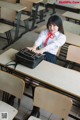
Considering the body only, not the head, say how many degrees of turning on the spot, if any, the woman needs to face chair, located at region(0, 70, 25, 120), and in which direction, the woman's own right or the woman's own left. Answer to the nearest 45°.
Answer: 0° — they already face it

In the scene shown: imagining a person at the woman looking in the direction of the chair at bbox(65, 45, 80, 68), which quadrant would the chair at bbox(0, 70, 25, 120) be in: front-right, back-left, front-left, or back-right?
back-right

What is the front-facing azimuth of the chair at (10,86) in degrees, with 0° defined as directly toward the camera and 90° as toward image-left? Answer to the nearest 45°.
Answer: approximately 45°

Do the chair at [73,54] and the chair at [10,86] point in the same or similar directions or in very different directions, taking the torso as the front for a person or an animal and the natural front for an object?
same or similar directions

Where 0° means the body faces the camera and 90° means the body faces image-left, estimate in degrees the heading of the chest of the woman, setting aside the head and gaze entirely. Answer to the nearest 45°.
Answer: approximately 45°

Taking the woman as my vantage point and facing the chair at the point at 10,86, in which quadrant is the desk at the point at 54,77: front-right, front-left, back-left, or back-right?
front-left

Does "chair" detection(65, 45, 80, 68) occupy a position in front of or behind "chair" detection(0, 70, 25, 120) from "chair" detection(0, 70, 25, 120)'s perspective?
behind

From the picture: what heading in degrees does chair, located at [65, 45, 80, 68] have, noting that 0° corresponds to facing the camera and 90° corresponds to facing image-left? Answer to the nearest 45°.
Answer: approximately 45°

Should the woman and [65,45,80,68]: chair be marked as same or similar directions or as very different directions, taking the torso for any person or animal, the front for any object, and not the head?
same or similar directions

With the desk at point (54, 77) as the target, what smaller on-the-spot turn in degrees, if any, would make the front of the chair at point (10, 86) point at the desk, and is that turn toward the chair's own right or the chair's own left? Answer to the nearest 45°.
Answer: approximately 135° to the chair's own left
